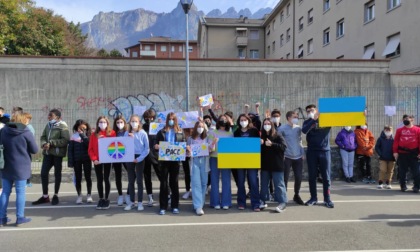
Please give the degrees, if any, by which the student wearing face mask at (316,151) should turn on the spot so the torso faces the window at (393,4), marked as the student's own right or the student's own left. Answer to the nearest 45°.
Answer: approximately 180°

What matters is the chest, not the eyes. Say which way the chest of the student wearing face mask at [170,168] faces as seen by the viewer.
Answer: toward the camera

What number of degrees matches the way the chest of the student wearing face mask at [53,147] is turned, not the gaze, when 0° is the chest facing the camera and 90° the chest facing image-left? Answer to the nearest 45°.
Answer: approximately 45°

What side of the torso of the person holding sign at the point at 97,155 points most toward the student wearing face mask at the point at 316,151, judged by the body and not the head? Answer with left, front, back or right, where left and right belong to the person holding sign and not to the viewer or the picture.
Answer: left

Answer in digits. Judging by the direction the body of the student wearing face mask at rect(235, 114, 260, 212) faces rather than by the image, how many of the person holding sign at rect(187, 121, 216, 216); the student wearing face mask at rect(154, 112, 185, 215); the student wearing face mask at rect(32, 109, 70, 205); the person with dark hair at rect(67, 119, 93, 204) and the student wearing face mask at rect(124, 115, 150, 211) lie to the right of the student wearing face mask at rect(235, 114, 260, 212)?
5

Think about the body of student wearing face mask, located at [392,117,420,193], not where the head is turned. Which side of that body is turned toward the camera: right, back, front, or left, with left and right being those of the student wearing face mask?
front

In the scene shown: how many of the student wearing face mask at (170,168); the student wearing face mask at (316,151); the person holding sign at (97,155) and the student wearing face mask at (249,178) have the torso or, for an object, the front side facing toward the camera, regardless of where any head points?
4

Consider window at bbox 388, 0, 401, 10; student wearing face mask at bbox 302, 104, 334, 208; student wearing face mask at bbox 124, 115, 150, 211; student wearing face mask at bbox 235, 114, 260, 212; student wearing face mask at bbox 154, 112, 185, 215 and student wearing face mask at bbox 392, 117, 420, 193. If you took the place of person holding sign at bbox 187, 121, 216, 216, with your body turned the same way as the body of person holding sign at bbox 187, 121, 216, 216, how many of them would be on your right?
2

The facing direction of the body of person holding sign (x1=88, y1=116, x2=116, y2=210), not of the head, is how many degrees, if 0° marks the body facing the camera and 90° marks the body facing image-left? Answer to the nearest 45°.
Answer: approximately 0°

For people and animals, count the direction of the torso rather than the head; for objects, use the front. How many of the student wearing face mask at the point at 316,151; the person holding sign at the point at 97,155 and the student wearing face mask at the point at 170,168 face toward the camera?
3

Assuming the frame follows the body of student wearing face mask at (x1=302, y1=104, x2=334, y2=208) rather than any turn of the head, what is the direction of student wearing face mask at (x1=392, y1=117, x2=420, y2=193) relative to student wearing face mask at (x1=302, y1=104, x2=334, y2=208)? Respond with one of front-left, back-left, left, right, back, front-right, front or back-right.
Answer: back-left

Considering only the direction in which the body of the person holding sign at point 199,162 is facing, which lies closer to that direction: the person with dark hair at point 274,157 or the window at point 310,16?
the person with dark hair

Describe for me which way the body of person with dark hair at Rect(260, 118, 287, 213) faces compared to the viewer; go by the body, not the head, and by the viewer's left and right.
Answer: facing the viewer and to the left of the viewer

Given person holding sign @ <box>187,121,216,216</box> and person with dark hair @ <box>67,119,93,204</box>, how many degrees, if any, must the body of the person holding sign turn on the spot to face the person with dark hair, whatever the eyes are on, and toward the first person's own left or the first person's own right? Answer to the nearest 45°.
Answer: approximately 90° to the first person's own right
